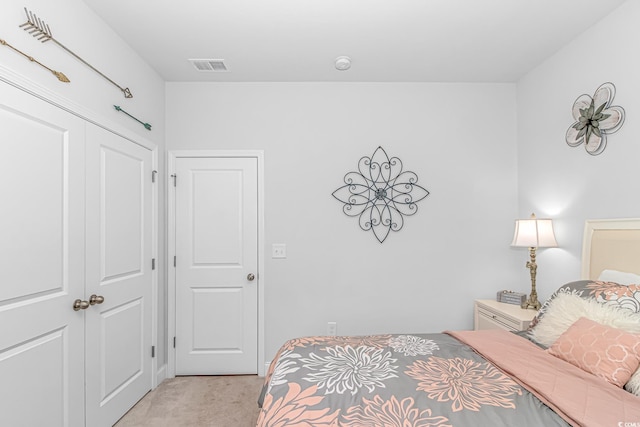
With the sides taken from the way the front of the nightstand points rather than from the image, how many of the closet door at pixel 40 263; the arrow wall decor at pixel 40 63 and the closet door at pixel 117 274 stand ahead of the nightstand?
3

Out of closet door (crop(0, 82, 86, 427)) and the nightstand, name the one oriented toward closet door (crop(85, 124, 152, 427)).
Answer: the nightstand

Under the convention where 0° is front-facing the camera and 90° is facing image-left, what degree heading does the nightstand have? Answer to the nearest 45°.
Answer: approximately 45°

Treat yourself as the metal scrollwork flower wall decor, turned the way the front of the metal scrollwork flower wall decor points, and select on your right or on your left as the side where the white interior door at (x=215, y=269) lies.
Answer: on your right

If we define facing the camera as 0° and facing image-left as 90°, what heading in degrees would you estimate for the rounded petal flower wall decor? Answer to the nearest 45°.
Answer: approximately 45°

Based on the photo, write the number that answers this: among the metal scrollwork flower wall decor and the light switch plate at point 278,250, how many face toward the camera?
2

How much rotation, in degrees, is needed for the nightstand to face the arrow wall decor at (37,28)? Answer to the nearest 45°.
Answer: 0° — it already faces it

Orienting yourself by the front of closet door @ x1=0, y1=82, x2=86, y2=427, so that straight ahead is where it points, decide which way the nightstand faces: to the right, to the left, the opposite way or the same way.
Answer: the opposite way

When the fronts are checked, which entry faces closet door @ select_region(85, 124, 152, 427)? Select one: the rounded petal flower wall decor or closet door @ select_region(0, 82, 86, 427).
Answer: the rounded petal flower wall decor

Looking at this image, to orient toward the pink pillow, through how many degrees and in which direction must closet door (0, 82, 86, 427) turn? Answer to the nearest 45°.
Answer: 0° — it already faces it

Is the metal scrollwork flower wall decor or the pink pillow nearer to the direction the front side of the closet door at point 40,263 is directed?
the pink pillow

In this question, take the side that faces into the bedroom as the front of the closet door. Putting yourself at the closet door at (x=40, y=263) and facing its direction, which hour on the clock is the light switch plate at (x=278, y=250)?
The light switch plate is roughly at 10 o'clock from the closet door.

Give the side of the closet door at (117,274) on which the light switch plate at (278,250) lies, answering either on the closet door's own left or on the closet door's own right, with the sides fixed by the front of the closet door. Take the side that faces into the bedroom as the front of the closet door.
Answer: on the closet door's own left
